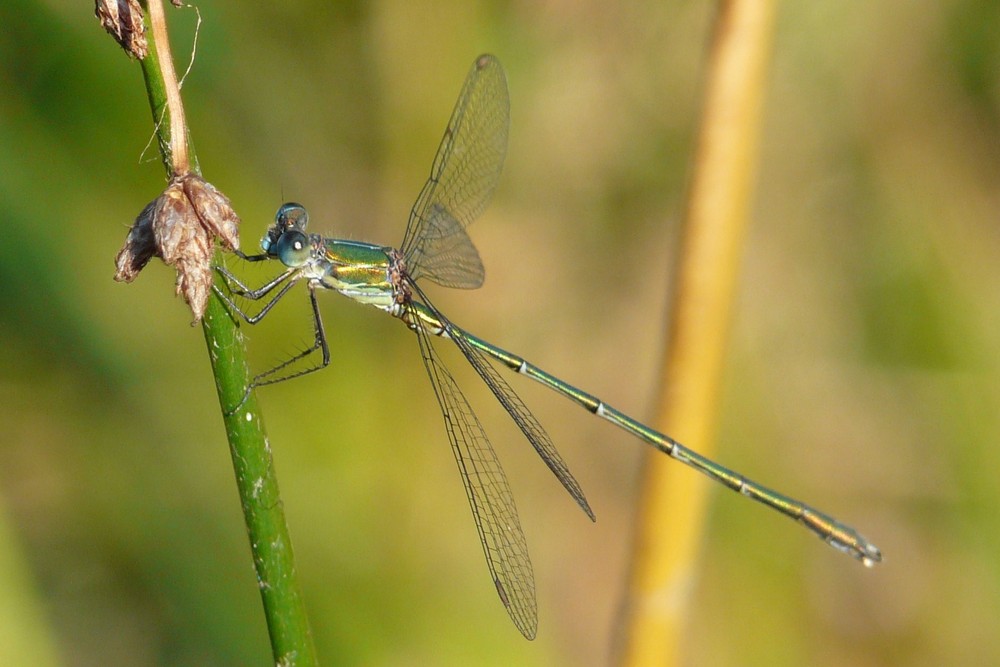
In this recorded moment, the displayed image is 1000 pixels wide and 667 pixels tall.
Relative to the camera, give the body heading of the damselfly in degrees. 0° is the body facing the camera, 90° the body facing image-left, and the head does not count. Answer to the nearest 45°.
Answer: approximately 90°
